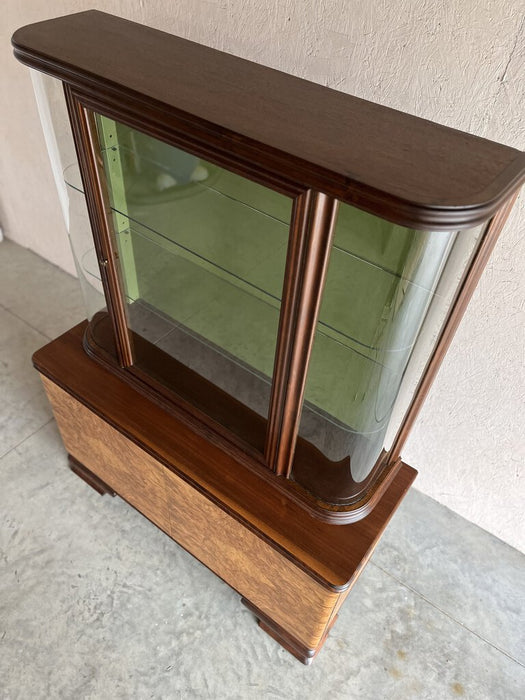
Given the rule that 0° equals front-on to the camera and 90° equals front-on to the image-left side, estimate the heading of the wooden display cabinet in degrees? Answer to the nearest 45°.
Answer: approximately 45°
